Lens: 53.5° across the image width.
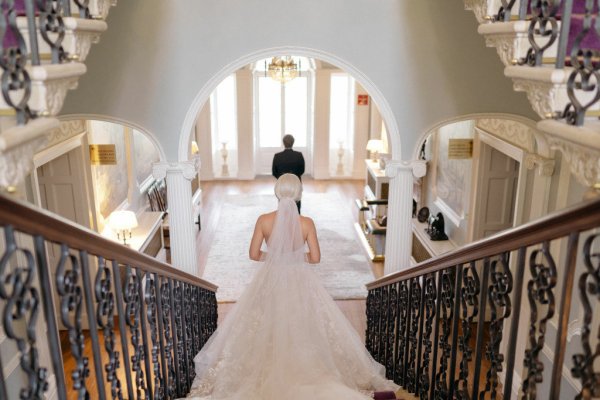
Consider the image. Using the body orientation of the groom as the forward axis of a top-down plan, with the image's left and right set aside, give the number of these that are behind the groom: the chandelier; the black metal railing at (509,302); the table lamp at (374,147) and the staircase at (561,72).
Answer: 2

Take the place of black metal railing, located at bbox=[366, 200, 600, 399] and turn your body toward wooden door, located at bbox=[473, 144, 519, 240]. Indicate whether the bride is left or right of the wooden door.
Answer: left

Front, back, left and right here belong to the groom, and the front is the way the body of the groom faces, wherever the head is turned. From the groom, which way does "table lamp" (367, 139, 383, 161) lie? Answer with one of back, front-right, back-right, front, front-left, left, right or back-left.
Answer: front-right

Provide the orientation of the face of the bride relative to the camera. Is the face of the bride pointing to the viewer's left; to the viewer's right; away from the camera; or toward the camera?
away from the camera

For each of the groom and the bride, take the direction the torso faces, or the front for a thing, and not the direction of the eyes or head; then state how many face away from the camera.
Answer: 2

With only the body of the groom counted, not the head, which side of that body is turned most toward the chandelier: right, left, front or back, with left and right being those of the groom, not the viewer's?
front

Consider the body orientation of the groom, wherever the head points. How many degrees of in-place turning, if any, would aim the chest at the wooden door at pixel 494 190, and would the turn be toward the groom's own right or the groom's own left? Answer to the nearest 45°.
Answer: approximately 135° to the groom's own right

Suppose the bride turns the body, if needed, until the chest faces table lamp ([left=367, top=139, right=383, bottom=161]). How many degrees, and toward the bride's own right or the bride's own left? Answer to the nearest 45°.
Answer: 0° — they already face it

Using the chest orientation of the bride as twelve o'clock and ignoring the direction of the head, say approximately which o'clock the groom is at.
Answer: The groom is roughly at 12 o'clock from the bride.

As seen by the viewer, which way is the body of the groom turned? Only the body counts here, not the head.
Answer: away from the camera

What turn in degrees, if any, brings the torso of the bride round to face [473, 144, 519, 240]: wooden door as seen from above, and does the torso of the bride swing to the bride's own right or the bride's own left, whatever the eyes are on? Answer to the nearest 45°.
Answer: approximately 45° to the bride's own right

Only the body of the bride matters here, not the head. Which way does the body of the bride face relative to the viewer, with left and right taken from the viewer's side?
facing away from the viewer
